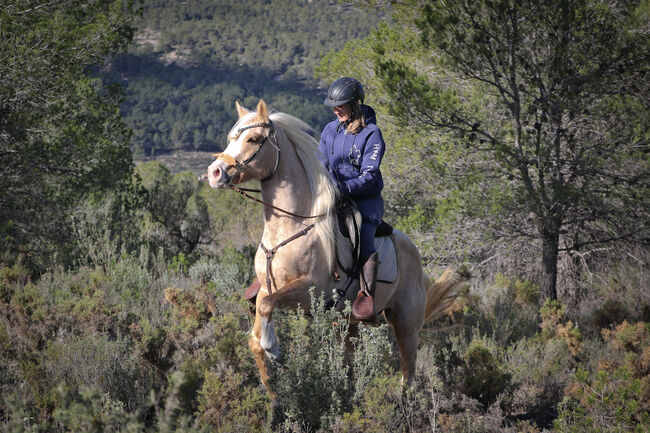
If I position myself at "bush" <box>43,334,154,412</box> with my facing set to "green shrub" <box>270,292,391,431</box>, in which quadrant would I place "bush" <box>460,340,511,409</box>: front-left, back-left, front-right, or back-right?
front-left

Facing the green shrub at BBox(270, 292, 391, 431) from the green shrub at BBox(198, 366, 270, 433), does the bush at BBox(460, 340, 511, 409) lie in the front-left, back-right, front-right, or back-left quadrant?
front-left

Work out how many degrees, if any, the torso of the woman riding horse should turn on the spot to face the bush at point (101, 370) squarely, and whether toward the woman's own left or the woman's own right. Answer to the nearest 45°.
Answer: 0° — they already face it

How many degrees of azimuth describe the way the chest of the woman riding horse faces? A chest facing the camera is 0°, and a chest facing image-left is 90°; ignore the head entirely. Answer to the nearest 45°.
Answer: approximately 45°

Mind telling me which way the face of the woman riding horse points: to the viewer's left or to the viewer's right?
to the viewer's left

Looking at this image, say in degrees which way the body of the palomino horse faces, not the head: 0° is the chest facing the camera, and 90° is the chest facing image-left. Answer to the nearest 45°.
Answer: approximately 45°

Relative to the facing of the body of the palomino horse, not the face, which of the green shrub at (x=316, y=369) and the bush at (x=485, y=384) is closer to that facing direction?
the green shrub
